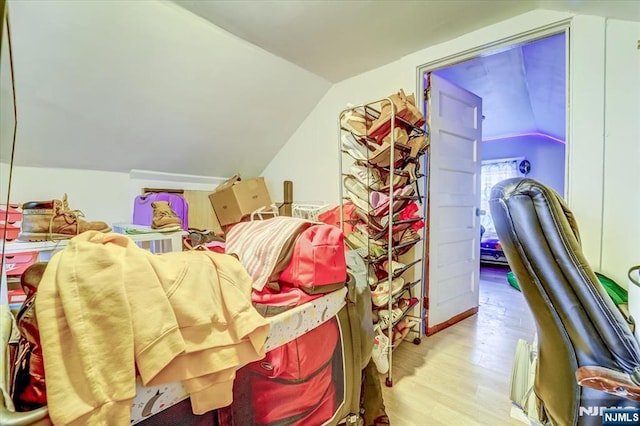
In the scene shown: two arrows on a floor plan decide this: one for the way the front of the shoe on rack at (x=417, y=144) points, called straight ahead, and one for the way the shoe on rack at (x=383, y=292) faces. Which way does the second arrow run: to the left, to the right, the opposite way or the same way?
the same way

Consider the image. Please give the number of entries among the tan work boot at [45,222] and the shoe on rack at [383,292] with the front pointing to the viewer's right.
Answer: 1

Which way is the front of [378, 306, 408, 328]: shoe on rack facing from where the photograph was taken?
facing the viewer and to the left of the viewer

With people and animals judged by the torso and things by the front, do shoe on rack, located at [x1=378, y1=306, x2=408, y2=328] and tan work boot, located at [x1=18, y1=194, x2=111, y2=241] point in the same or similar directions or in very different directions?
very different directions

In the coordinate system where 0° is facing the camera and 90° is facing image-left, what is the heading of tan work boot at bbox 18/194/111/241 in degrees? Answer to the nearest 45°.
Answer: approximately 270°

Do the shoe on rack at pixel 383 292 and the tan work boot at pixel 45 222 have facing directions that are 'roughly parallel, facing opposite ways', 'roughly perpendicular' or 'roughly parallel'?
roughly parallel, facing opposite ways

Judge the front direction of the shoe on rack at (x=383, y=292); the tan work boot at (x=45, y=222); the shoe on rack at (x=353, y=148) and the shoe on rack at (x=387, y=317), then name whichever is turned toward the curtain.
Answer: the tan work boot

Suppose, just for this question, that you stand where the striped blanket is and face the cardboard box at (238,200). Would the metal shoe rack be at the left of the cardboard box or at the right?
right

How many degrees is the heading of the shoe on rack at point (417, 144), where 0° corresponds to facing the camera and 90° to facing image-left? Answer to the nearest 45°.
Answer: approximately 45°

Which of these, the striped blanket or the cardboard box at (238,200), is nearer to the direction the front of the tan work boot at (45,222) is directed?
the cardboard box
